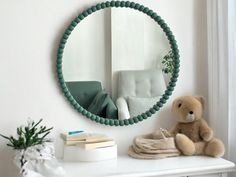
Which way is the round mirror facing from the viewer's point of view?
toward the camera

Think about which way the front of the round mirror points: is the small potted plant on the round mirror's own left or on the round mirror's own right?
on the round mirror's own right
